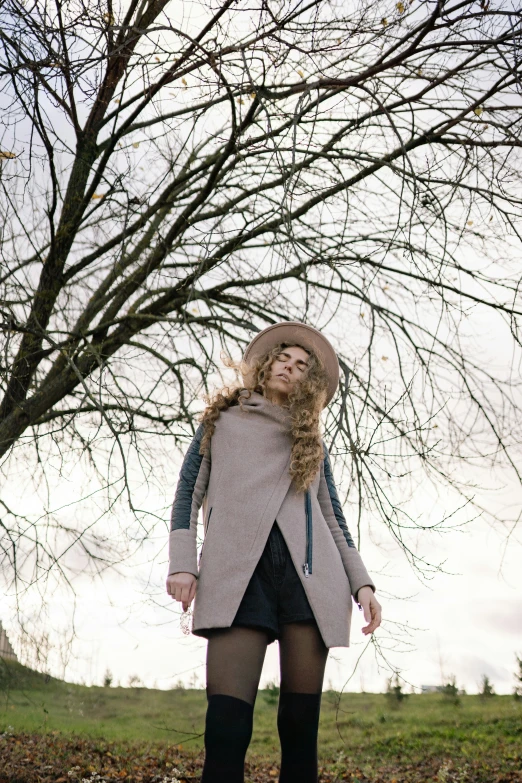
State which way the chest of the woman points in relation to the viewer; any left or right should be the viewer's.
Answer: facing the viewer

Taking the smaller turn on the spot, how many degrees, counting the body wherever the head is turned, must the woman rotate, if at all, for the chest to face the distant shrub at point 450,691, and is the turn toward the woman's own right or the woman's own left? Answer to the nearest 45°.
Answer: approximately 180°

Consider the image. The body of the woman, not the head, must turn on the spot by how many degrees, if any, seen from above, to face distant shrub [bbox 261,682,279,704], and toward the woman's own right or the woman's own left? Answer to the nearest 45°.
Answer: approximately 180°
